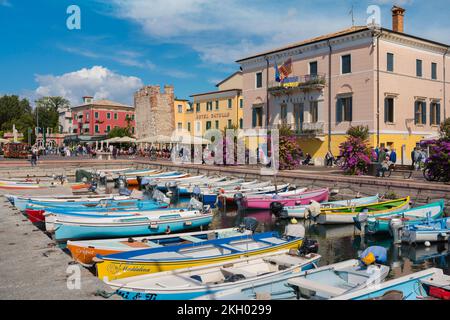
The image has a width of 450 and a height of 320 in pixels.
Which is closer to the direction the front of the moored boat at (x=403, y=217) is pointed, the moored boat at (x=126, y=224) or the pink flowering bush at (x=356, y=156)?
the pink flowering bush

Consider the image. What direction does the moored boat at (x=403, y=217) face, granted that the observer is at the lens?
facing away from the viewer and to the right of the viewer

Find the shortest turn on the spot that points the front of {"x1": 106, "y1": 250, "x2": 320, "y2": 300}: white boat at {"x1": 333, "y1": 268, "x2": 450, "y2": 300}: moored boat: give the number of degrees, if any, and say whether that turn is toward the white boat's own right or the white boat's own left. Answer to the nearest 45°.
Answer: approximately 135° to the white boat's own left

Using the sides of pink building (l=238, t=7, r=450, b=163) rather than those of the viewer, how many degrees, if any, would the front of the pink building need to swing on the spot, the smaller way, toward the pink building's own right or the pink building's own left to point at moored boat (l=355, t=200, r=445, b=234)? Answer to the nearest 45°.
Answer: approximately 45° to the pink building's own left

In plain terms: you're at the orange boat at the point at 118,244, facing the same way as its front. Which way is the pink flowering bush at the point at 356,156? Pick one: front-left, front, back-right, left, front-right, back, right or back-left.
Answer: back

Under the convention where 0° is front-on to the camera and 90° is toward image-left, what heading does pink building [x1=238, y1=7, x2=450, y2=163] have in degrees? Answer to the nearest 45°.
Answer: approximately 45°

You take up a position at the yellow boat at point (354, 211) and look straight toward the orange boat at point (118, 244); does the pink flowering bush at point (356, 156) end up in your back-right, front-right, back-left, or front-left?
back-right

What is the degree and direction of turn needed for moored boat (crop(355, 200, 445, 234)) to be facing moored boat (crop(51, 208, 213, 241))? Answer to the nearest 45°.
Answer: approximately 180°

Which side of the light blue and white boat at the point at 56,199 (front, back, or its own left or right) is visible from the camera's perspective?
left

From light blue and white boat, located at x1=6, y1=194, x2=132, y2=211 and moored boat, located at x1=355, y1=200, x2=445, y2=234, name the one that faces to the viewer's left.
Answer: the light blue and white boat

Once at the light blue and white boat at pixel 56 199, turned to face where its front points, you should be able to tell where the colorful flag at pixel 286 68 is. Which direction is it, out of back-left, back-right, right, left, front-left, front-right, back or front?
back-right

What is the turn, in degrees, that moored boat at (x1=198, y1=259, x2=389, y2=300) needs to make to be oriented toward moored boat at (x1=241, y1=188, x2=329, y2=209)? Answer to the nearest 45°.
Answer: approximately 135° to its right

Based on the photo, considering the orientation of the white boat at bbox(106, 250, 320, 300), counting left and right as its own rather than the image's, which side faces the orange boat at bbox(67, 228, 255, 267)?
right
